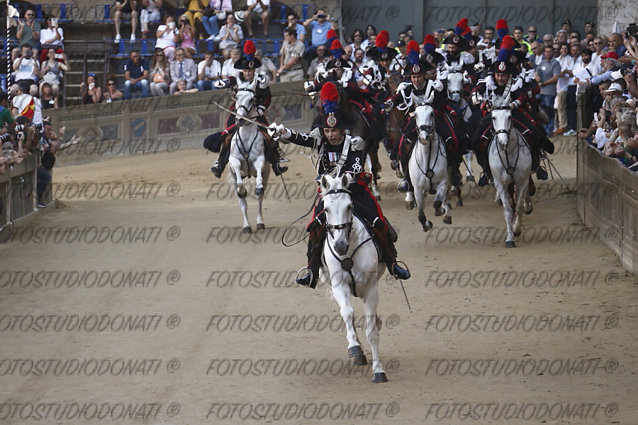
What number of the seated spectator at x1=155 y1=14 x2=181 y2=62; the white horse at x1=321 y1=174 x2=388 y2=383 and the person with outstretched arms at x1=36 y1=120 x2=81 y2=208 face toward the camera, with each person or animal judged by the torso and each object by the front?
2

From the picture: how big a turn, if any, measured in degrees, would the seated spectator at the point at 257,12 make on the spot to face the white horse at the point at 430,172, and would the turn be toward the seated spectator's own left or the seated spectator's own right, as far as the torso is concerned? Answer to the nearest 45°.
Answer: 0° — they already face it

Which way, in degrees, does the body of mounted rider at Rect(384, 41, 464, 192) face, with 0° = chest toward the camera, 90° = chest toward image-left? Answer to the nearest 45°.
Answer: approximately 0°

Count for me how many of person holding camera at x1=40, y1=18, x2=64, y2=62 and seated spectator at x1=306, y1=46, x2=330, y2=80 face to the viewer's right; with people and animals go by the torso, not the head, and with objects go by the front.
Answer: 0

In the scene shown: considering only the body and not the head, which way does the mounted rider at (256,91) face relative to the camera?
toward the camera

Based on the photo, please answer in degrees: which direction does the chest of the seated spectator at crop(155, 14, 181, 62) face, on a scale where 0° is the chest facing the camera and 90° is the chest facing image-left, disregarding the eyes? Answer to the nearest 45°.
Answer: approximately 0°

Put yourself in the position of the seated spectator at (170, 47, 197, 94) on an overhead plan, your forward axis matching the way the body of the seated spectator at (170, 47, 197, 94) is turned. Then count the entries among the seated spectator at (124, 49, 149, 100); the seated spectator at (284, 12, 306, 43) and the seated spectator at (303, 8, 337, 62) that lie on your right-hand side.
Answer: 1

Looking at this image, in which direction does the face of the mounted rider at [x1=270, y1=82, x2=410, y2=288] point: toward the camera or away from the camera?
toward the camera

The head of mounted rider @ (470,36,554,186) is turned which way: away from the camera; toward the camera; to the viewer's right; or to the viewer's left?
toward the camera

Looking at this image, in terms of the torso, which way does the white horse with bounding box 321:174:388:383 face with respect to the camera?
toward the camera

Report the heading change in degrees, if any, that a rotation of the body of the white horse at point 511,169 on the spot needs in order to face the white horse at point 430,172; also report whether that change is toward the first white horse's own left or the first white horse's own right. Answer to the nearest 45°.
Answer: approximately 90° to the first white horse's own right

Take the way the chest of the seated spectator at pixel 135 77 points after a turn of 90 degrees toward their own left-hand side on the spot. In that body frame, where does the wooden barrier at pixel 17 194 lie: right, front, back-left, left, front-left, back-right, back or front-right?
right

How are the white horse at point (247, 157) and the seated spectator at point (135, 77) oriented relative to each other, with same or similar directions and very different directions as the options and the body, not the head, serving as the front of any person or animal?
same or similar directions

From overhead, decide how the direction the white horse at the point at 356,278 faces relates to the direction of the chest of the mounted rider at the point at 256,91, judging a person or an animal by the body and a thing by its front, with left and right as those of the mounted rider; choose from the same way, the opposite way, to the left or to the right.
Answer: the same way

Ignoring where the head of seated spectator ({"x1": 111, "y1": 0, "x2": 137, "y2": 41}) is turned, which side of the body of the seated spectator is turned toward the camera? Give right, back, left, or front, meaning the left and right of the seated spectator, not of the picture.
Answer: front

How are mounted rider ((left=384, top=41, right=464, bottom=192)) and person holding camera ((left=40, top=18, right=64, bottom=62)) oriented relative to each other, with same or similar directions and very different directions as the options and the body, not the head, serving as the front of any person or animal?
same or similar directions

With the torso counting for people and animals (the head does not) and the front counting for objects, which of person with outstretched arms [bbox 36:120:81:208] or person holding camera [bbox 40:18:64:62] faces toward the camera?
person holding camera [bbox 40:18:64:62]

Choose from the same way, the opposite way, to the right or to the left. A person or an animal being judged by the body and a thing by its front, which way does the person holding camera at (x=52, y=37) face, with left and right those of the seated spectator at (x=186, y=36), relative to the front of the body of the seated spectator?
the same way
